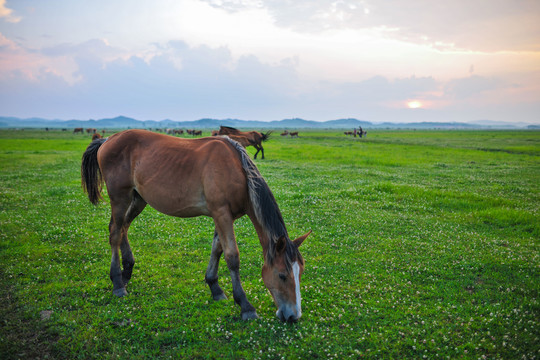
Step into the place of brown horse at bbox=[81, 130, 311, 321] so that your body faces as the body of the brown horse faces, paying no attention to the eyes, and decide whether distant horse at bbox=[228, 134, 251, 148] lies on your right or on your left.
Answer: on your left

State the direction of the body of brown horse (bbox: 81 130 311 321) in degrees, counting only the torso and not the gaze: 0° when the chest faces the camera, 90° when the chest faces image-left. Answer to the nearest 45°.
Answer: approximately 315°
